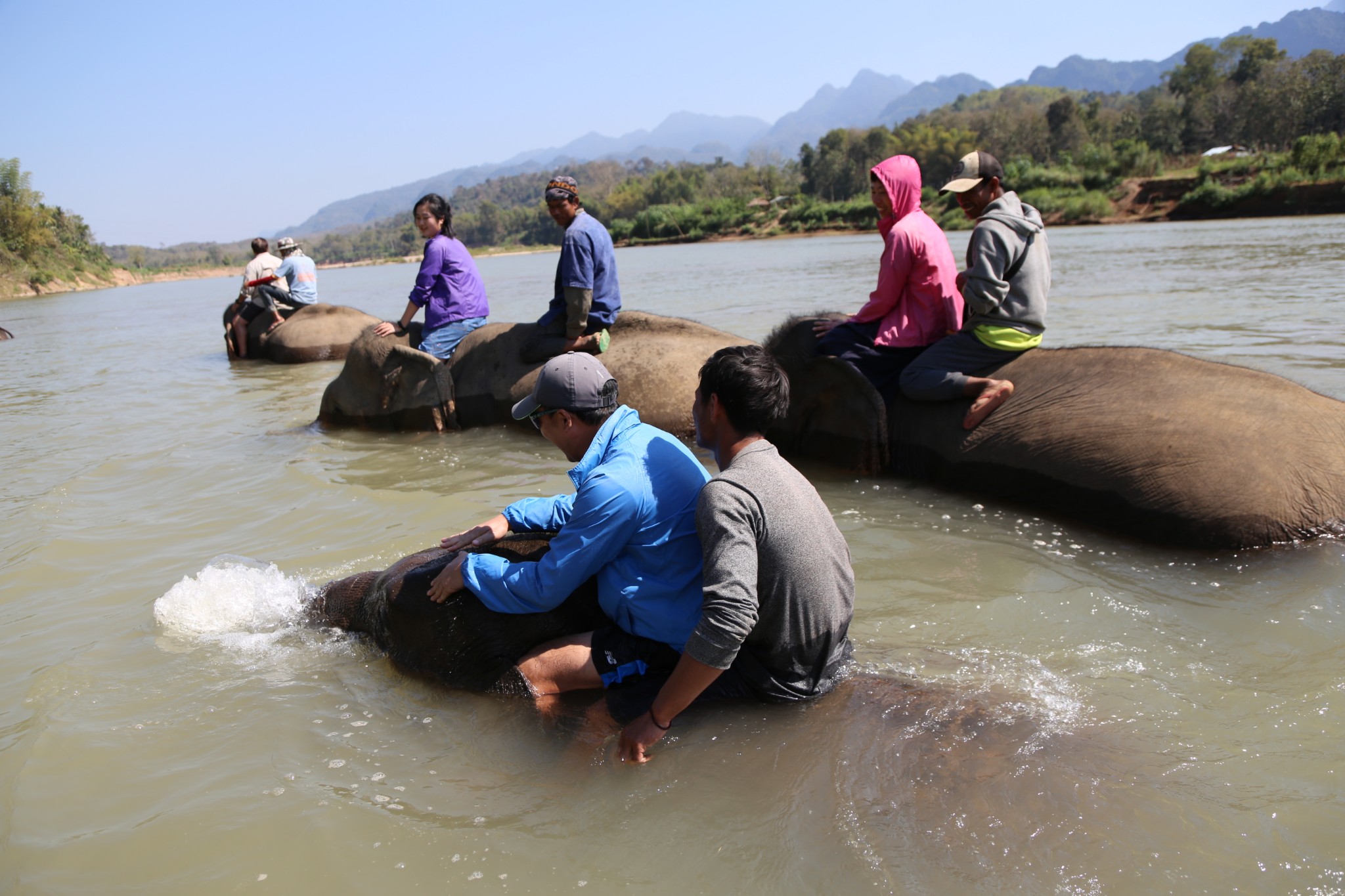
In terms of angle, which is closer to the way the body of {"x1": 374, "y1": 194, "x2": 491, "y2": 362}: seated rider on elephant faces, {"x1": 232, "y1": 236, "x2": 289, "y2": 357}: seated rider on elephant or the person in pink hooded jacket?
the seated rider on elephant

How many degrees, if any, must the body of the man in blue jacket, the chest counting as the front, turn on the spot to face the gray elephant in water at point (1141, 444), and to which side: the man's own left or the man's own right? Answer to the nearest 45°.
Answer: approximately 135° to the man's own right

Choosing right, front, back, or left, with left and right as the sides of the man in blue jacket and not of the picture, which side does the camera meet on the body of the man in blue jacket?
left

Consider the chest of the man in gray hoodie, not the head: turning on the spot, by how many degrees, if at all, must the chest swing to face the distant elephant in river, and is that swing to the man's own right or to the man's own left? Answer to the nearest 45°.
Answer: approximately 45° to the man's own right

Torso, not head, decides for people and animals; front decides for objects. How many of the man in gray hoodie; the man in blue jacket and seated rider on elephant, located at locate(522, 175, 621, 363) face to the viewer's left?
3

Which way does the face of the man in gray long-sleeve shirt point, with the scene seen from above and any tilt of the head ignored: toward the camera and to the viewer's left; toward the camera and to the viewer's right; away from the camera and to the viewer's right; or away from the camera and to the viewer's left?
away from the camera and to the viewer's left

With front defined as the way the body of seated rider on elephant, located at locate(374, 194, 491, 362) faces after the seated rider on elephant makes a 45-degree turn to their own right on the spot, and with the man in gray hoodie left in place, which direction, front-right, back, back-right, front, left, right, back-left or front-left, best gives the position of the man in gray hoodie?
back

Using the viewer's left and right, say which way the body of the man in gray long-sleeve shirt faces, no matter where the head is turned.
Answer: facing away from the viewer and to the left of the viewer

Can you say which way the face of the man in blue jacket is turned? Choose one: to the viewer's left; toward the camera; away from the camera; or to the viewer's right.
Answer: to the viewer's left

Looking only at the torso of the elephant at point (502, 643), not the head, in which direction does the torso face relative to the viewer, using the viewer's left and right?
facing to the left of the viewer

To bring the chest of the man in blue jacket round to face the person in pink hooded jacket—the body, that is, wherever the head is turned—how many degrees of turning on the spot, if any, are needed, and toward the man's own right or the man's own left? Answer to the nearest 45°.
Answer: approximately 135° to the man's own right

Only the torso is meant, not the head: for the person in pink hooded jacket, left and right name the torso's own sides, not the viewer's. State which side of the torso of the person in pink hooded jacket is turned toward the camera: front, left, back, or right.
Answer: left

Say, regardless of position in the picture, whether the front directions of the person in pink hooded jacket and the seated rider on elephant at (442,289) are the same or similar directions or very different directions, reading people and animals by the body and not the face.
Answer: same or similar directions

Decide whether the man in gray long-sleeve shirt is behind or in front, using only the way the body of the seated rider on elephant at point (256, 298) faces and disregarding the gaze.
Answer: behind

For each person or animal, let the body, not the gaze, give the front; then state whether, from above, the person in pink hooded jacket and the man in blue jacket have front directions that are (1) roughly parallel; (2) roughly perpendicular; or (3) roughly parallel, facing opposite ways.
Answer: roughly parallel

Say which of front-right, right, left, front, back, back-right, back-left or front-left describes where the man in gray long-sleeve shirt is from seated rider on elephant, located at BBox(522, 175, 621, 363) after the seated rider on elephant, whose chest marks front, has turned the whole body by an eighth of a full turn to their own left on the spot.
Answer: front-left

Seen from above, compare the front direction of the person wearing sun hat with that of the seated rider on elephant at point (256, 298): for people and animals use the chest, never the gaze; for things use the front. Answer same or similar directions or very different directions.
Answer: same or similar directions

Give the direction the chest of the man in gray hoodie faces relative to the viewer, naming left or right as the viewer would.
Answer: facing to the left of the viewer
